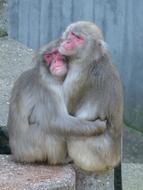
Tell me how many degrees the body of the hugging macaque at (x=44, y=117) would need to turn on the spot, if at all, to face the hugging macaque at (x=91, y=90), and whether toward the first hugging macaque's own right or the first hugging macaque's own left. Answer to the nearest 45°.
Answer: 0° — it already faces it

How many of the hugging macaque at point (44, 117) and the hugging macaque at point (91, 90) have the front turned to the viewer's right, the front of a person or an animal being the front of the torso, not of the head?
1

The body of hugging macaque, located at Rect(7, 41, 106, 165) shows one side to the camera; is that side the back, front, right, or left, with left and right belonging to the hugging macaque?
right

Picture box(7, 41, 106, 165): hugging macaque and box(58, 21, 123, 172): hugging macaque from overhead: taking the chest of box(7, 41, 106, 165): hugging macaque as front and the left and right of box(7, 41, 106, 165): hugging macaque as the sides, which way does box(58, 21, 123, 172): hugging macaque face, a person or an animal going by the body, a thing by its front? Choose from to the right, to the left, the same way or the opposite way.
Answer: the opposite way

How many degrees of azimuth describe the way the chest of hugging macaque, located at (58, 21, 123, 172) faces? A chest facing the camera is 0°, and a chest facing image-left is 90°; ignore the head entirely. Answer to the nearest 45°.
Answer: approximately 90°

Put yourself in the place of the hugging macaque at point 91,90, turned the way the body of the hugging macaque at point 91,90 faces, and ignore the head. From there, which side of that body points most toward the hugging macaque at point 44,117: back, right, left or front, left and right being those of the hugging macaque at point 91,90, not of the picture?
front

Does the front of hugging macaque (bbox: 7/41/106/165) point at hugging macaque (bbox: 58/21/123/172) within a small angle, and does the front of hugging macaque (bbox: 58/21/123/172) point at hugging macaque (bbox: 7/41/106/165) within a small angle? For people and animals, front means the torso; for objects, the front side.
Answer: yes
